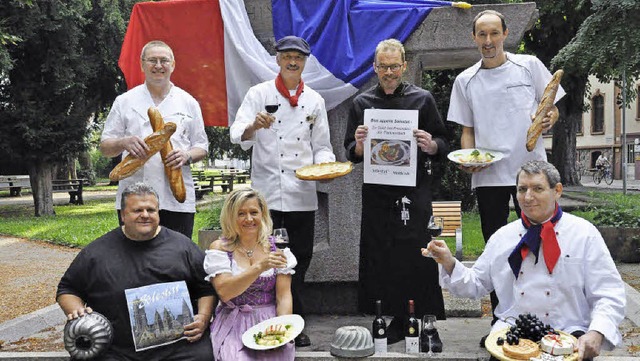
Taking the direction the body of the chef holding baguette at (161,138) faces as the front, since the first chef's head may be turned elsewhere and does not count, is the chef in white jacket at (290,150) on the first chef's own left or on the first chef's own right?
on the first chef's own left

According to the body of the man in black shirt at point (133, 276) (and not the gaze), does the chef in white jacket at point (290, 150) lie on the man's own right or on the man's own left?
on the man's own left

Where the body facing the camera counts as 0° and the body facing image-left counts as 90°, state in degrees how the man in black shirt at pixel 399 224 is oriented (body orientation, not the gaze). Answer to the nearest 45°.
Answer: approximately 0°

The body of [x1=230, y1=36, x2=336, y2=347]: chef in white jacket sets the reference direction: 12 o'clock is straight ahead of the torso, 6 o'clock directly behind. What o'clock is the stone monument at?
The stone monument is roughly at 7 o'clock from the chef in white jacket.

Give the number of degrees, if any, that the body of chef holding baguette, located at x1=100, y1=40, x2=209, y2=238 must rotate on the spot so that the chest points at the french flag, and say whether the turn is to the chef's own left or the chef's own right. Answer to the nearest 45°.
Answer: approximately 135° to the chef's own left

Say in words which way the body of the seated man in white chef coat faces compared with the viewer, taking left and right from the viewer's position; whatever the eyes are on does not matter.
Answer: facing the viewer and to the left of the viewer

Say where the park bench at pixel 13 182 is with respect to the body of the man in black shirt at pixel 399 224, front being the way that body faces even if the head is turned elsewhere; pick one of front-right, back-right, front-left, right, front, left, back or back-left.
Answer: back-right

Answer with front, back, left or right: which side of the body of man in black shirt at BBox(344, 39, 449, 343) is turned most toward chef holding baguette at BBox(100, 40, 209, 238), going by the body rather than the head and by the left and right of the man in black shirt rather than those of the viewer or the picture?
right
